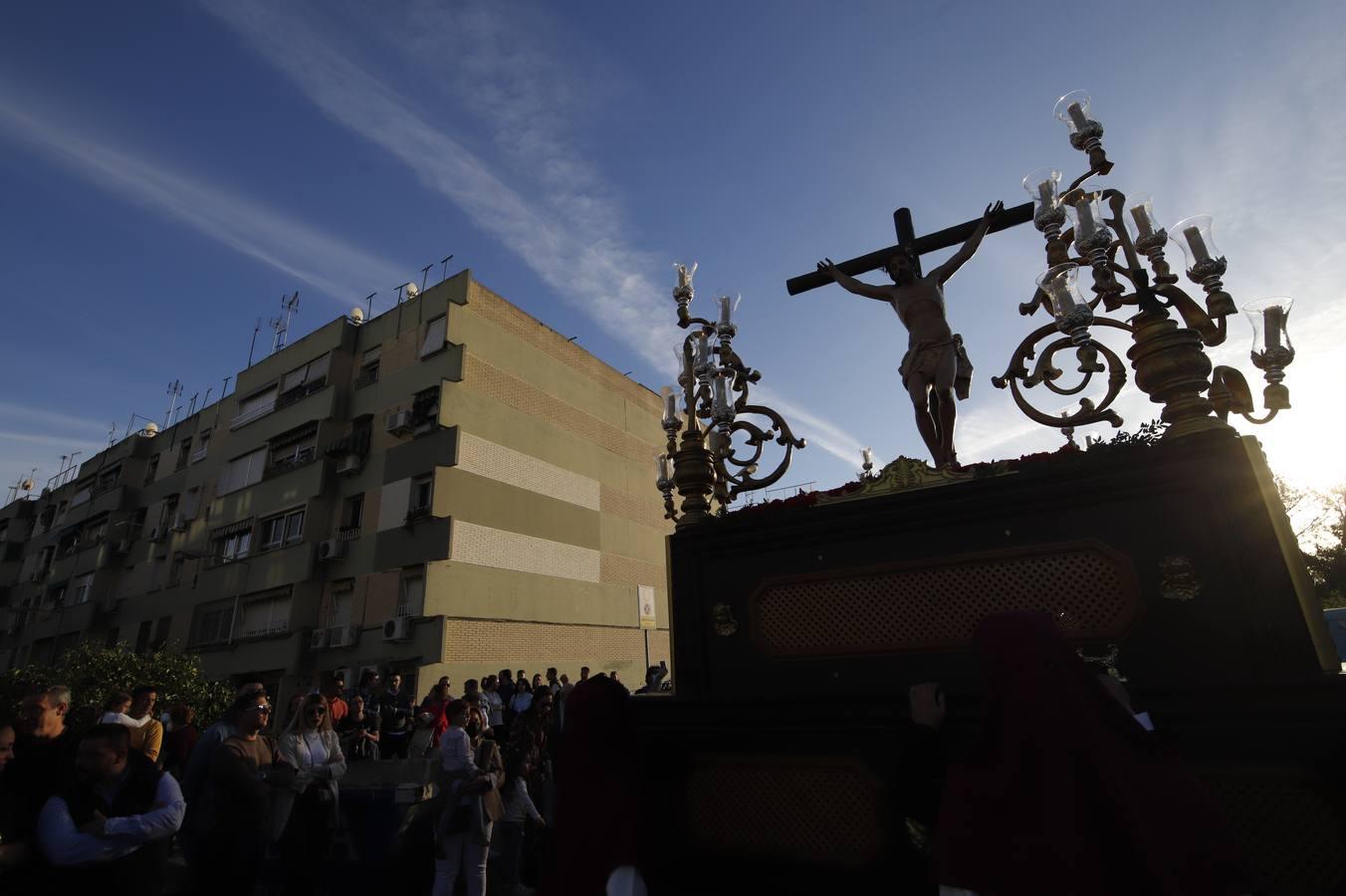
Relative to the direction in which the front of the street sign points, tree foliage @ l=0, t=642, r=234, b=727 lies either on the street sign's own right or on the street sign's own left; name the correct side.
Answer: on the street sign's own right

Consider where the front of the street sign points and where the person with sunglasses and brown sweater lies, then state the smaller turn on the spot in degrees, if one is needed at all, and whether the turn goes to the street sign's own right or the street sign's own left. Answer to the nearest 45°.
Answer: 0° — it already faces them

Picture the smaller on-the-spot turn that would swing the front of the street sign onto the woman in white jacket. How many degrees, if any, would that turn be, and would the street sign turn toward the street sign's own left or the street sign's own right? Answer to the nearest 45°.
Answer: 0° — it already faces them

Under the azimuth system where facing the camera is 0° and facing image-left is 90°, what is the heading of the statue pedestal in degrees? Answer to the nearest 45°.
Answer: approximately 45°

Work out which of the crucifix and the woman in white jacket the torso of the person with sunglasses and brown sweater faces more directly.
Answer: the crucifix

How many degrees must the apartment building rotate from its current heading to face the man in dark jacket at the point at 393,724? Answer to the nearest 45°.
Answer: approximately 45° to its left

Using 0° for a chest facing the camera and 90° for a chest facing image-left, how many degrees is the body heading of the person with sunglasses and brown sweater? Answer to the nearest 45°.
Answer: approximately 315°

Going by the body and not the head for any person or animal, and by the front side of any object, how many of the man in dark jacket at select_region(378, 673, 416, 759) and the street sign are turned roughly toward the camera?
2
